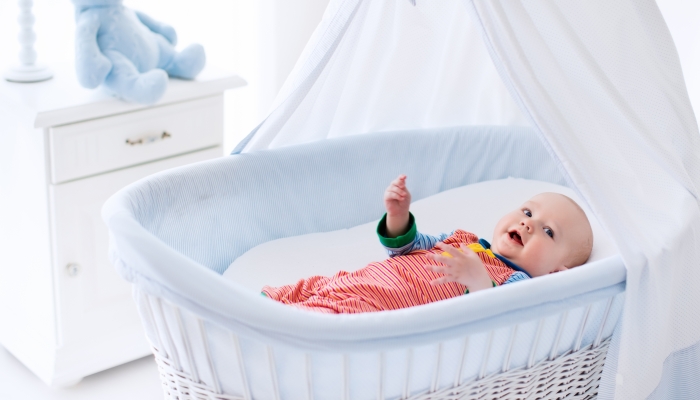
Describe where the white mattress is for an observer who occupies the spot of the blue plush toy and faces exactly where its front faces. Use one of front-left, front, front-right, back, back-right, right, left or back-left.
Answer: front

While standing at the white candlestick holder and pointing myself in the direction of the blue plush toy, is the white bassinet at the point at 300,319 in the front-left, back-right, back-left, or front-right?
front-right

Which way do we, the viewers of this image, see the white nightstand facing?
facing the viewer and to the right of the viewer

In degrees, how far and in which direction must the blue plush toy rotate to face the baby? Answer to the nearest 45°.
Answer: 0° — it already faces them

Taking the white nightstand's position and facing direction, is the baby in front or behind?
in front

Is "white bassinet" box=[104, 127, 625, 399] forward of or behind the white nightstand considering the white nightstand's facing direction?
forward
